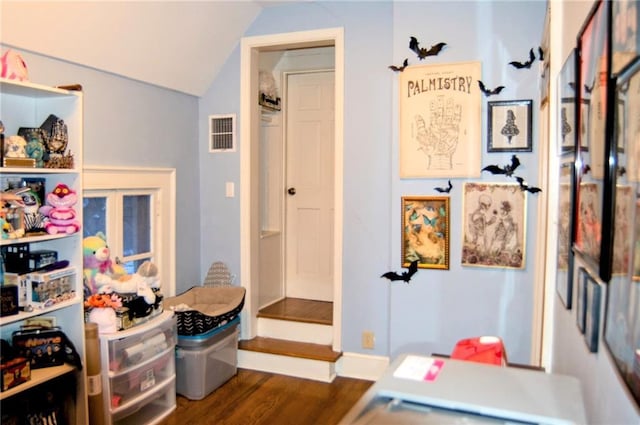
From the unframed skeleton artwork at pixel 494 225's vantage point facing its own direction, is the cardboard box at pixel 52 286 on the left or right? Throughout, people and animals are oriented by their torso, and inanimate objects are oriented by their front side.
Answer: on its right

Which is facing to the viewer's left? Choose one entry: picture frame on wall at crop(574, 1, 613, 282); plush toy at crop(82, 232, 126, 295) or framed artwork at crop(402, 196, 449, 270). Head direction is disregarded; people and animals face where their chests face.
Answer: the picture frame on wall

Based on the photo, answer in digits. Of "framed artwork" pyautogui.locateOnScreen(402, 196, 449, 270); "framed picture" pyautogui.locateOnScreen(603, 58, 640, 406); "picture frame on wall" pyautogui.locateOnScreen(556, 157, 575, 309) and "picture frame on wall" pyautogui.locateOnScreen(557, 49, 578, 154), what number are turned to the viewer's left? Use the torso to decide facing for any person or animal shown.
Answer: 3

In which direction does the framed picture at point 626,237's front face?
to the viewer's left

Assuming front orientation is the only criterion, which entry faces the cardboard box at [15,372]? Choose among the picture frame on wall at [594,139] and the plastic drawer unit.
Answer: the picture frame on wall

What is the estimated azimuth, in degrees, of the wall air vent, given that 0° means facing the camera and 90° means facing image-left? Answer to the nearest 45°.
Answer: approximately 0°

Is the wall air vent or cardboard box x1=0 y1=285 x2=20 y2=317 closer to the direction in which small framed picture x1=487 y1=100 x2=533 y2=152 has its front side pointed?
the cardboard box

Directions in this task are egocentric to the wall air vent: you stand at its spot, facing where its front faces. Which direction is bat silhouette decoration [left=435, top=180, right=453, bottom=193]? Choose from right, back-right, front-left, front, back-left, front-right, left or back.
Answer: front-left

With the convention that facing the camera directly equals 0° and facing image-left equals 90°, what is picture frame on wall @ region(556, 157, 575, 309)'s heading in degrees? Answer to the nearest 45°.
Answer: approximately 90°

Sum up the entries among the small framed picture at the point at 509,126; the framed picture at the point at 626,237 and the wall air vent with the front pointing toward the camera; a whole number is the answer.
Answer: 2

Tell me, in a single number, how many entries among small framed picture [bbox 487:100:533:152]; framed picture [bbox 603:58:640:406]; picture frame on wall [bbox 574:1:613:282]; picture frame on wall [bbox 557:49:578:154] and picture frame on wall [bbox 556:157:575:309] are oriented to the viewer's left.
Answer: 4
